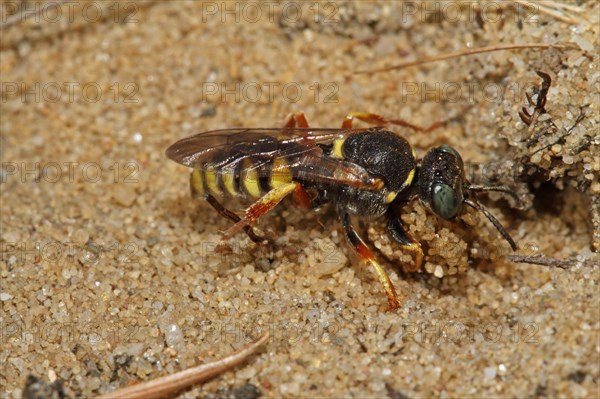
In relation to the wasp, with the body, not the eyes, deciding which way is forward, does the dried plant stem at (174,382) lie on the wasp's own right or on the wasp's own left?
on the wasp's own right

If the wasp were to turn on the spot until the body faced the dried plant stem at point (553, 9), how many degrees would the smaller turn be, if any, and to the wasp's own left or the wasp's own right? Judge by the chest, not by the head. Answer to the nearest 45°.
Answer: approximately 45° to the wasp's own left

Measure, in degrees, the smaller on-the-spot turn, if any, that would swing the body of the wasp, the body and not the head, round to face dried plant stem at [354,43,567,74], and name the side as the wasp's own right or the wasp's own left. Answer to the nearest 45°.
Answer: approximately 45° to the wasp's own left

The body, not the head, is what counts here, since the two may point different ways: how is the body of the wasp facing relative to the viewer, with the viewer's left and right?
facing to the right of the viewer
